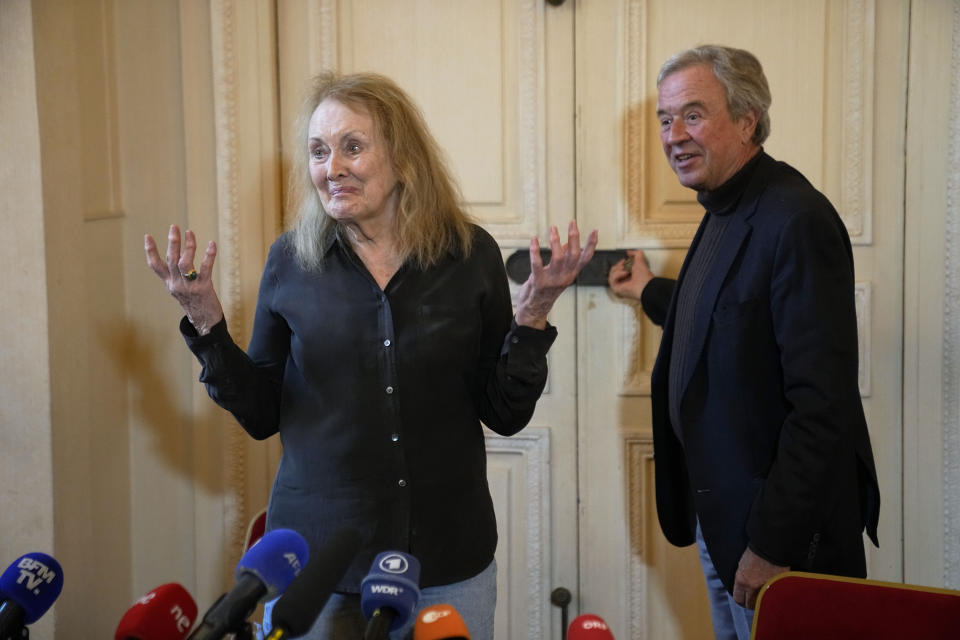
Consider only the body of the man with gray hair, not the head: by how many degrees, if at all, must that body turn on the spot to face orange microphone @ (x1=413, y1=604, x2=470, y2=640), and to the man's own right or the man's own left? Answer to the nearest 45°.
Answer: approximately 45° to the man's own left

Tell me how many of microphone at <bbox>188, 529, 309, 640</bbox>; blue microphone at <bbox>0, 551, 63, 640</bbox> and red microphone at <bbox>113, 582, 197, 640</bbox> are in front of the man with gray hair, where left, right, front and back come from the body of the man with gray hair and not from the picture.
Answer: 3

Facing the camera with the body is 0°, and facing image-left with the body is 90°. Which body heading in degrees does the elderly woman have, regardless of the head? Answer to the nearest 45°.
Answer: approximately 0°

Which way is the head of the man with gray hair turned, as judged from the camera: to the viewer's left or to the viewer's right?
to the viewer's left

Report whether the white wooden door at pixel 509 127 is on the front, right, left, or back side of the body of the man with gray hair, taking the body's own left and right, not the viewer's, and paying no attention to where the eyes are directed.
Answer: right

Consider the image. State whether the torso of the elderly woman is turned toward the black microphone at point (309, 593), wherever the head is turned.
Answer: yes

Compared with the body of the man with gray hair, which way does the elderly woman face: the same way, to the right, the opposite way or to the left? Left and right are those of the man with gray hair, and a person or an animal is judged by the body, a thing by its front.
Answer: to the left

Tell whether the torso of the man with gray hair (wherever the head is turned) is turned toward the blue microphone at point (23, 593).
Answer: yes
